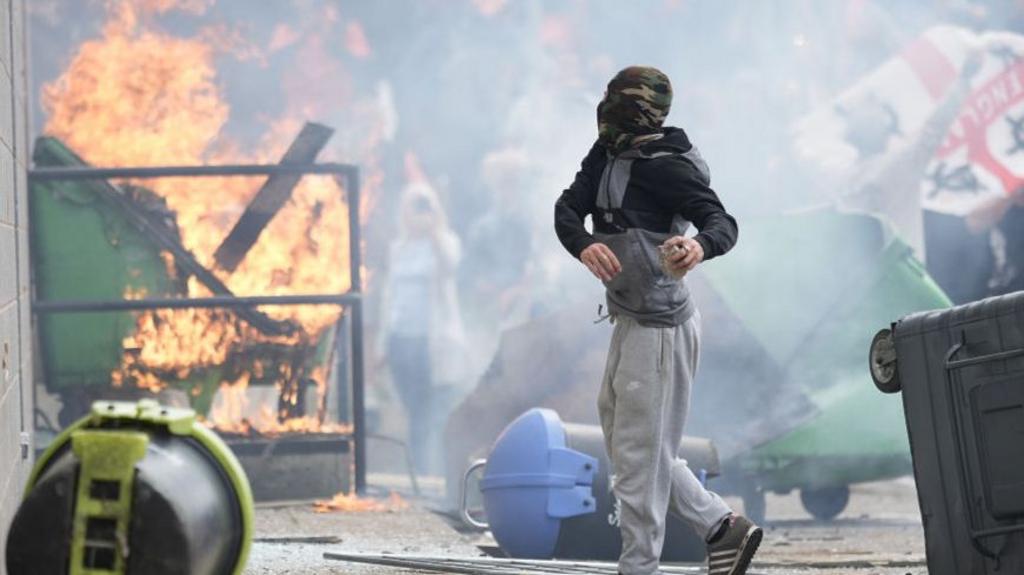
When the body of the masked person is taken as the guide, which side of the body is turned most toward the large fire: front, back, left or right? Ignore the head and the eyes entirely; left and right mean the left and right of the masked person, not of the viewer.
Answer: right

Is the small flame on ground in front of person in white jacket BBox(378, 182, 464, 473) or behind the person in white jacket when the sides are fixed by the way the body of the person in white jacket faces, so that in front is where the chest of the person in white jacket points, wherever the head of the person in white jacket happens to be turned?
in front

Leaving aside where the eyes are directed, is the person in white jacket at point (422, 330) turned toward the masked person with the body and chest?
yes

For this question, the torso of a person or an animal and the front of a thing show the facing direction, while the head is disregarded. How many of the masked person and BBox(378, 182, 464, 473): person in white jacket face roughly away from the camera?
0

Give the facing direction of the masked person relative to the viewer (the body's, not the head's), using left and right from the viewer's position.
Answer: facing the viewer and to the left of the viewer

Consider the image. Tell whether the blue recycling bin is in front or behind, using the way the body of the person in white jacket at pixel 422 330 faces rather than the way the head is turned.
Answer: in front

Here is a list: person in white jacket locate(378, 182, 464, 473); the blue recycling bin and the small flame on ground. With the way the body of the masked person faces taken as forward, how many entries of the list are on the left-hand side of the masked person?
0

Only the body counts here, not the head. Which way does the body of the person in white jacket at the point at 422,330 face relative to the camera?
toward the camera

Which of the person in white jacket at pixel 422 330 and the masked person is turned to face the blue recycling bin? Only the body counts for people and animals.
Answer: the person in white jacket

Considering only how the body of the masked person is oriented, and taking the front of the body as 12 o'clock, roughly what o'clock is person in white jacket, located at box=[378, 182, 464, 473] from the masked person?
The person in white jacket is roughly at 4 o'clock from the masked person.

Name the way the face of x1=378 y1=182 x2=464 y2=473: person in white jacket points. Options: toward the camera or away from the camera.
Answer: toward the camera
